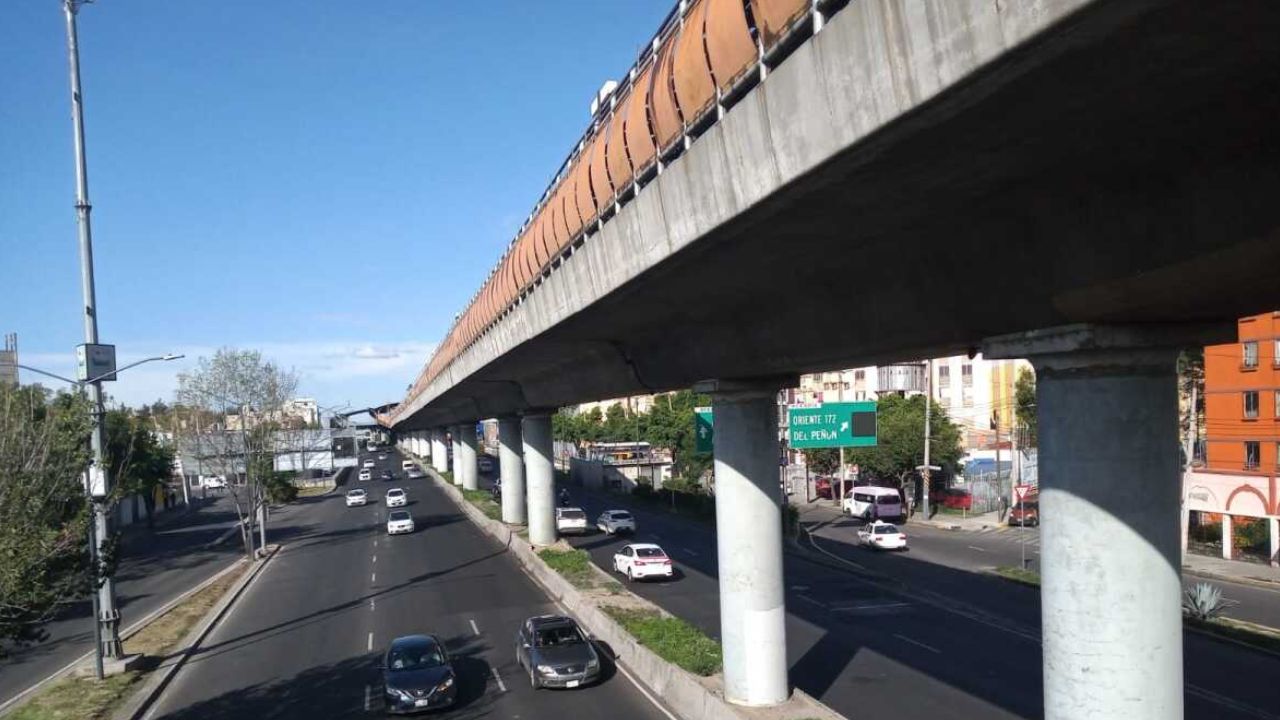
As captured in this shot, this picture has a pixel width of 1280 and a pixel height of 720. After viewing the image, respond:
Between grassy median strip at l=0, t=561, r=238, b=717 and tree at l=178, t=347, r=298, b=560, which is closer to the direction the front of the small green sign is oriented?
the grassy median strip

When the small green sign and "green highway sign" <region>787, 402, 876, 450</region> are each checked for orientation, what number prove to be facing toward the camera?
2

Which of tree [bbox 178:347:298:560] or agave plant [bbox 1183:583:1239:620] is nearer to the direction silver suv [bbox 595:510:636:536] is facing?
the tree

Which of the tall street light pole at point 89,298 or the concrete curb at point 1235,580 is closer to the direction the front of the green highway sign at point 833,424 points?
the concrete curb

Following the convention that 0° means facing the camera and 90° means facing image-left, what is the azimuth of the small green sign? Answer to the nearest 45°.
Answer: approximately 0°

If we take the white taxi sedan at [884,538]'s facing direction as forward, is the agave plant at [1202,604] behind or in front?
behind

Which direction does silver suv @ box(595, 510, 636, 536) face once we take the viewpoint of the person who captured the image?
facing away from the viewer and to the left of the viewer

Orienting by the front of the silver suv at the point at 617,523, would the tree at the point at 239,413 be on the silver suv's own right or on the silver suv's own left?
on the silver suv's own left

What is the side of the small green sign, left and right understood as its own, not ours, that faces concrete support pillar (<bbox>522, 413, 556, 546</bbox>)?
right
